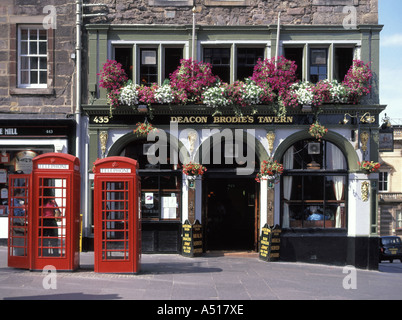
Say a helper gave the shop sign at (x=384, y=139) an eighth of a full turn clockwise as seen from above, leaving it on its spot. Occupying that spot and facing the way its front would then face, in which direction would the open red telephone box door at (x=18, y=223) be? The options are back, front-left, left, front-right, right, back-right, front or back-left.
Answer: front

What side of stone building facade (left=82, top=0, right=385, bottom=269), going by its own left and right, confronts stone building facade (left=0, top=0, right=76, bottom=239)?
right

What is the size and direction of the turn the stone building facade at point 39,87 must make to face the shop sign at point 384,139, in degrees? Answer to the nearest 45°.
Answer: approximately 90° to its left

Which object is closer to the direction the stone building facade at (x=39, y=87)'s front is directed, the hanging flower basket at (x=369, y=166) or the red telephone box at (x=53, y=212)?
the red telephone box

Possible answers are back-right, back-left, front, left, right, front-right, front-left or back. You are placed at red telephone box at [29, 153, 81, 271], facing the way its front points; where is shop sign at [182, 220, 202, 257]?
back-left

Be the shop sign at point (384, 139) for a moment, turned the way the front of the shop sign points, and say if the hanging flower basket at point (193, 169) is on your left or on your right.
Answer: on your right

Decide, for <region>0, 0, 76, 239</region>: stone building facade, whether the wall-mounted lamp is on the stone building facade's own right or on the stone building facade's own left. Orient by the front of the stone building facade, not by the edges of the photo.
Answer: on the stone building facade's own left

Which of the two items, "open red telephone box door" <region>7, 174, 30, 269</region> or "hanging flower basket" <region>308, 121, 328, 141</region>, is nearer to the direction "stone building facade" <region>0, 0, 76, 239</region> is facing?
the open red telephone box door
